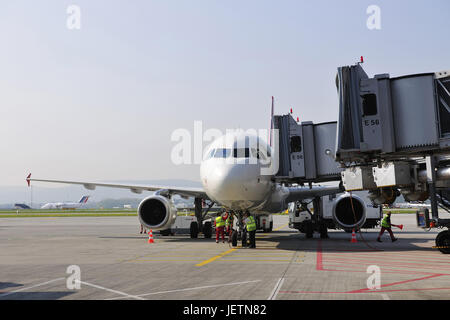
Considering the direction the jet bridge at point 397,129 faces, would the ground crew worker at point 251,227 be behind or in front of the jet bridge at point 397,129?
in front

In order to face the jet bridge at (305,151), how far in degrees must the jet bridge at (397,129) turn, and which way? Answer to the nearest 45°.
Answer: approximately 45° to its right

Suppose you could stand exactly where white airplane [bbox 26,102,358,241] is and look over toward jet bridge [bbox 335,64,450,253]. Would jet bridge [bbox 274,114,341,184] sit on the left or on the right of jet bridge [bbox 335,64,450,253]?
left

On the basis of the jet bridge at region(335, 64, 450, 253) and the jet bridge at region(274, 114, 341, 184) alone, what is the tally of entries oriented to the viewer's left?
2

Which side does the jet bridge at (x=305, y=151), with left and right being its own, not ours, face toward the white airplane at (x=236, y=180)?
front

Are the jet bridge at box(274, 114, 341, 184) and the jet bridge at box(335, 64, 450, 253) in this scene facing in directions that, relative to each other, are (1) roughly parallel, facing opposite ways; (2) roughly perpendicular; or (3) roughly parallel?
roughly parallel

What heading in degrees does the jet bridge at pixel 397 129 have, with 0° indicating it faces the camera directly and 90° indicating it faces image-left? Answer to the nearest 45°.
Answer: approximately 90°

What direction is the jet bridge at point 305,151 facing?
to the viewer's left
